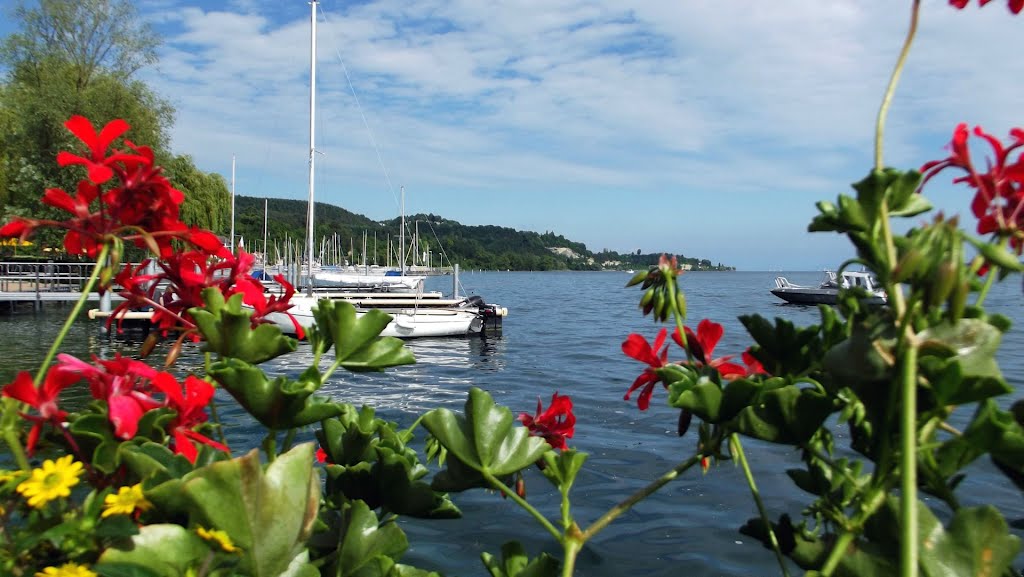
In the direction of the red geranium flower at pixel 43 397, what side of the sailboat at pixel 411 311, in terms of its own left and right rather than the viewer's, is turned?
left

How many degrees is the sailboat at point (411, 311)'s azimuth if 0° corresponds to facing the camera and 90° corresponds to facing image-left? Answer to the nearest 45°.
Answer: approximately 90°

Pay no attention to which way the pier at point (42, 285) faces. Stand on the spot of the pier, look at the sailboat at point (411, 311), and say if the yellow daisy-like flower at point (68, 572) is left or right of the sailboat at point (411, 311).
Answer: right

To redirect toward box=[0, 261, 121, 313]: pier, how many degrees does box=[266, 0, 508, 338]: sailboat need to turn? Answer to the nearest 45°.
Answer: approximately 45° to its right

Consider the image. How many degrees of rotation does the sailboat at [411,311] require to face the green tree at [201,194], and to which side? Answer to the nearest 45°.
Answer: approximately 45° to its right

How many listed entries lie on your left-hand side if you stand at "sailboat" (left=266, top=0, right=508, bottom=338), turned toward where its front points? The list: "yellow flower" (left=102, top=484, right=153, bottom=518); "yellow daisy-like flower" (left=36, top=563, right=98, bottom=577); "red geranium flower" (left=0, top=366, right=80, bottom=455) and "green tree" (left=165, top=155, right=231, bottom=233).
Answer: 3

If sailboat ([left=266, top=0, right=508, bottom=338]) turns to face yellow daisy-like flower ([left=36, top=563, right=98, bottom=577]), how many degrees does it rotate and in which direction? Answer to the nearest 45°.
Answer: approximately 90° to its left

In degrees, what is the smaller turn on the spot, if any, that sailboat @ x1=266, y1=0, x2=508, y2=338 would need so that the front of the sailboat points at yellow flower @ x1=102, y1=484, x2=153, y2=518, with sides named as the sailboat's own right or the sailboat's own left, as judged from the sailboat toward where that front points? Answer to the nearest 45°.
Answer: approximately 90° to the sailboat's own left

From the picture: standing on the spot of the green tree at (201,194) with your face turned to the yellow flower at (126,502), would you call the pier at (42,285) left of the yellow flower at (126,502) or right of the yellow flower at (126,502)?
right
